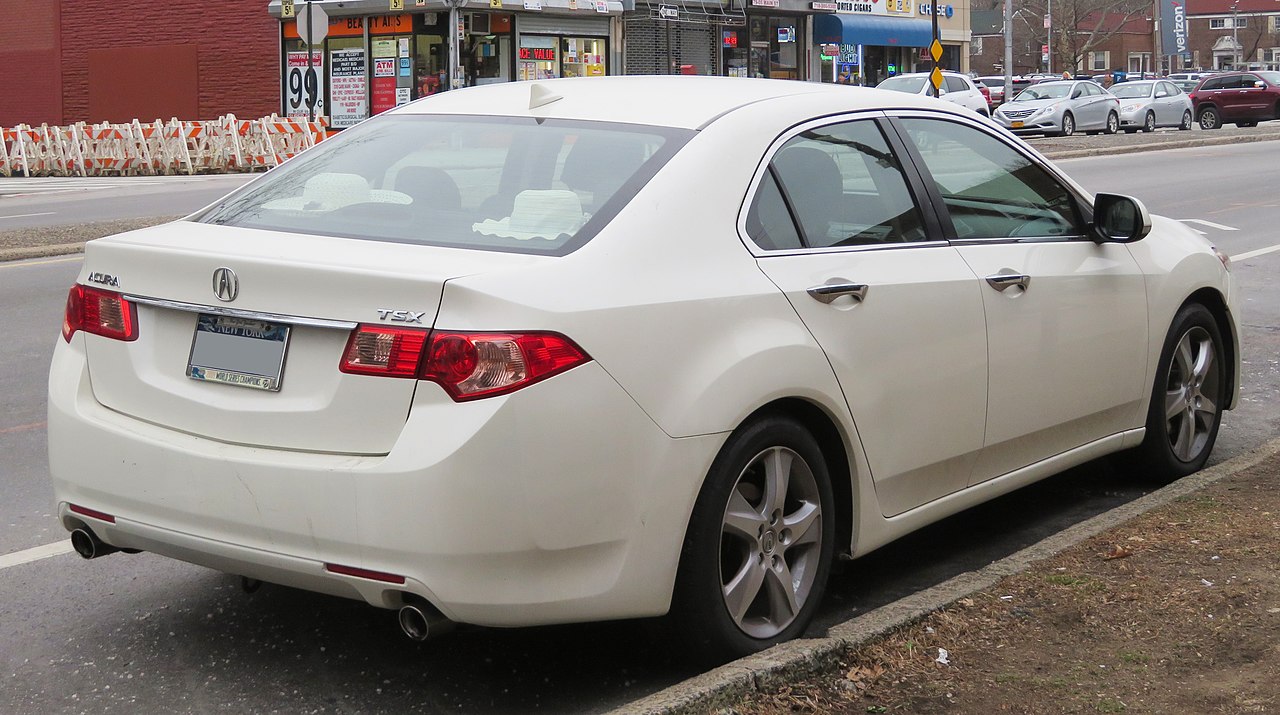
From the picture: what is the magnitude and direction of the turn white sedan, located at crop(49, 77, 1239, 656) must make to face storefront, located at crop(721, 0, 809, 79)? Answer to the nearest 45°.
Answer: approximately 45° to its left

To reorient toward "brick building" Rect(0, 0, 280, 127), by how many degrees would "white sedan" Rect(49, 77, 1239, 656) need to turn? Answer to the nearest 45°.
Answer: approximately 45° to its left

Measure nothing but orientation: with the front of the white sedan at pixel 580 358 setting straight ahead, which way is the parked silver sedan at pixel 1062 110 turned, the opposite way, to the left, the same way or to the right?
the opposite way

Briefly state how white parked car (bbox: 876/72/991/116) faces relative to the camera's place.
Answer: facing the viewer and to the left of the viewer

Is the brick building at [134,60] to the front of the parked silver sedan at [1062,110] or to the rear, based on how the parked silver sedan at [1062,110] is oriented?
to the front

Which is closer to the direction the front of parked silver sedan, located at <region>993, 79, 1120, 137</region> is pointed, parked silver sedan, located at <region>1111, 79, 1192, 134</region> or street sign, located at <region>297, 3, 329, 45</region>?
the street sign

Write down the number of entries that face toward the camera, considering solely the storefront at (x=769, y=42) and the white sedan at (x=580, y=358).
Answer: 1

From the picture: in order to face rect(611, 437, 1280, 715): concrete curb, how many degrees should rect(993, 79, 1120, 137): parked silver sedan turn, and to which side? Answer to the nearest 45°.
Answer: approximately 45° to its left

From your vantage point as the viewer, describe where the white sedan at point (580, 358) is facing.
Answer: facing away from the viewer and to the right of the viewer

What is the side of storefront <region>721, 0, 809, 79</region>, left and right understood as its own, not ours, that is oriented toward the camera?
front
